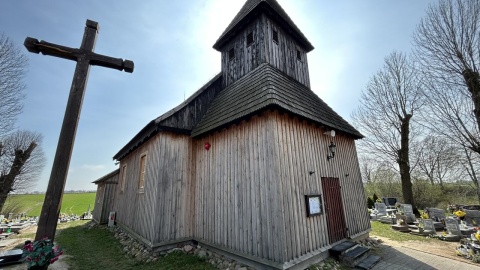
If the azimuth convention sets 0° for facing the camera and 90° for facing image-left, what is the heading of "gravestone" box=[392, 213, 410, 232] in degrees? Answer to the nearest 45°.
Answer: approximately 45°

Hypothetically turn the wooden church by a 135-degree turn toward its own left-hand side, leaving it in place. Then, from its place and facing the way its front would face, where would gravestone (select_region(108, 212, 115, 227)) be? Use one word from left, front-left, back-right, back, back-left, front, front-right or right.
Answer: front-left

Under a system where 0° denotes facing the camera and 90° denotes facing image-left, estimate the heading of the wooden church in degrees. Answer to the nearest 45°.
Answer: approximately 315°

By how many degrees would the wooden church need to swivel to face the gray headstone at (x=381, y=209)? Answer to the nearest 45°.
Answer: approximately 90° to its left

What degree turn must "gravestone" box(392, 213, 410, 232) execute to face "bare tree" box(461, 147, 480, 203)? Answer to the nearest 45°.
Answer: approximately 180°

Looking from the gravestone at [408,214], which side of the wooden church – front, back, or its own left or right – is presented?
left

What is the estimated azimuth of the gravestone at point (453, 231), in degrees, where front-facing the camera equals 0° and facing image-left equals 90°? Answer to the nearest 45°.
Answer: approximately 45°

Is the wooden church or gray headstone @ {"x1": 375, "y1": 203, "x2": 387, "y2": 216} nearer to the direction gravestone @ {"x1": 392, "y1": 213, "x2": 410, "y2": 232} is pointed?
the wooden church

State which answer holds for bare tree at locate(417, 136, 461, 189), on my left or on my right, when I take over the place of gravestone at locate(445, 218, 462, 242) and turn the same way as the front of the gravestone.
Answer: on my right

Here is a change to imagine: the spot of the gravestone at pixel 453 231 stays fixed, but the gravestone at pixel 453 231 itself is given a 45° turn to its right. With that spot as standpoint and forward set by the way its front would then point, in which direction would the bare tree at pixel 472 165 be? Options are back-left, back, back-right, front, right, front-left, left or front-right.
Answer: right

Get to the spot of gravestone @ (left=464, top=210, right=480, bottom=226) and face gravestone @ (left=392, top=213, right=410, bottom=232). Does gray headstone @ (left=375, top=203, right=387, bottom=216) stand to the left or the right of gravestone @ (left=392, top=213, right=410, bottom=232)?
right
